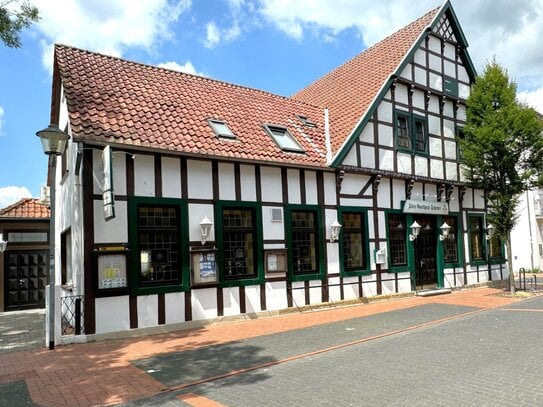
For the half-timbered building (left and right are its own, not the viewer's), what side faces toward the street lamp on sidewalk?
right

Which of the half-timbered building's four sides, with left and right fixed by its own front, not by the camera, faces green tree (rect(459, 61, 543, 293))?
left

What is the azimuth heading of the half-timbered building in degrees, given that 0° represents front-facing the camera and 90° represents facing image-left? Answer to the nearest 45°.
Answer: approximately 315°
